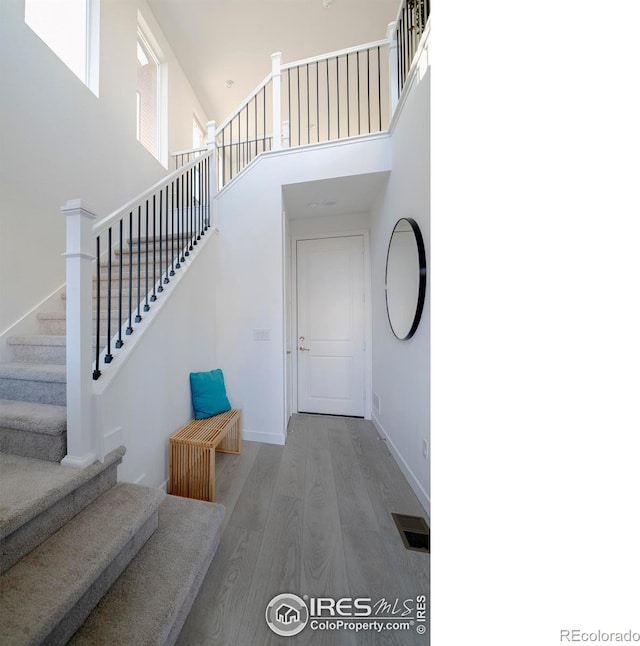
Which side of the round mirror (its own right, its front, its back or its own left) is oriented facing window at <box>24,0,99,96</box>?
front

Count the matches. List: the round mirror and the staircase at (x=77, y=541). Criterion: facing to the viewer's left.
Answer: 1

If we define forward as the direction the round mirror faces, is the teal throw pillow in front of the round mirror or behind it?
in front

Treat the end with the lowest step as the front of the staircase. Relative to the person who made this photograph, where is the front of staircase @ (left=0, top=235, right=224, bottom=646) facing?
facing the viewer and to the right of the viewer

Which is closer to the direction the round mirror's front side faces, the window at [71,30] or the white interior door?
the window

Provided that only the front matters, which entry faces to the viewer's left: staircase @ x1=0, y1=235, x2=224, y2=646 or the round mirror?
the round mirror

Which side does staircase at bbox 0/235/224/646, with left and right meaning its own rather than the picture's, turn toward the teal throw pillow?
left

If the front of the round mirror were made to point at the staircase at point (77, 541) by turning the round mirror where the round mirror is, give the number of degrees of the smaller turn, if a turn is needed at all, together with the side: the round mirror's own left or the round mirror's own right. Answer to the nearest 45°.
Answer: approximately 45° to the round mirror's own left

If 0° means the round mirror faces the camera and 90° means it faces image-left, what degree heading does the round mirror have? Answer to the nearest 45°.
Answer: approximately 90°
